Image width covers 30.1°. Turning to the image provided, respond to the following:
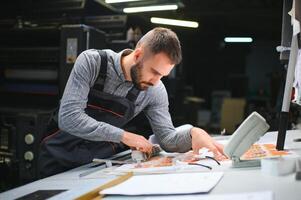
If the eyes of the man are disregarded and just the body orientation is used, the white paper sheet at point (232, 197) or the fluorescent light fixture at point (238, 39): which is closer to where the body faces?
the white paper sheet

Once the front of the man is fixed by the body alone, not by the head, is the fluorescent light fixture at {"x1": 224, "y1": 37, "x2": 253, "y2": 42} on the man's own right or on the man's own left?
on the man's own left

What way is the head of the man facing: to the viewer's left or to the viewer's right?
to the viewer's right

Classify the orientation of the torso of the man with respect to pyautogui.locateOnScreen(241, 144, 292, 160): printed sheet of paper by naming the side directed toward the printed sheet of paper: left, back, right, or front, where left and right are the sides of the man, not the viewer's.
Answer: front

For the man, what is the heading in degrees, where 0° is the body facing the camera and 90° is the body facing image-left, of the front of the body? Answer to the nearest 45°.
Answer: approximately 315°

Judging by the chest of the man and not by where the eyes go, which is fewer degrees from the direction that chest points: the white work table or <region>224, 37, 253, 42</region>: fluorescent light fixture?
the white work table

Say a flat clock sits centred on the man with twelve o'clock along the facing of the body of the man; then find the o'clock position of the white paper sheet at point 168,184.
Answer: The white paper sheet is roughly at 1 o'clock from the man.

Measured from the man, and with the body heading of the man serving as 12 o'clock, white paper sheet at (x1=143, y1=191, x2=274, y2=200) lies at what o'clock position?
The white paper sheet is roughly at 1 o'clock from the man.

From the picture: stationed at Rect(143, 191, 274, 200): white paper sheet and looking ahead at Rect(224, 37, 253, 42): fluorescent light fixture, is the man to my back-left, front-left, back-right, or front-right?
front-left
